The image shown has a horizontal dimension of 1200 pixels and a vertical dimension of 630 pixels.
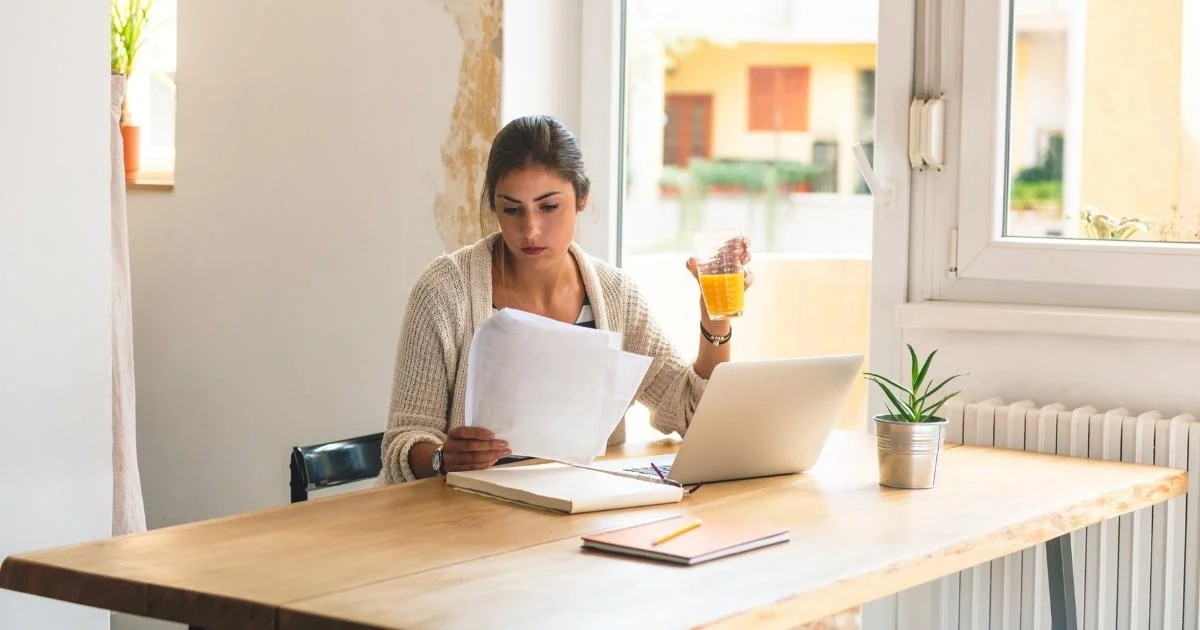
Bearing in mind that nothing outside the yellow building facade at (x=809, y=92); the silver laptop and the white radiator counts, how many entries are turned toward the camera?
2

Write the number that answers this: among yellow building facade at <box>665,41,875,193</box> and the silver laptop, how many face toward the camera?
1

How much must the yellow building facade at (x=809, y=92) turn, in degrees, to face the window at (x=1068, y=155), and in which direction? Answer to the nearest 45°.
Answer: approximately 45° to its left

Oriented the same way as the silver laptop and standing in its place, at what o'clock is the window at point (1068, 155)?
The window is roughly at 3 o'clock from the silver laptop.

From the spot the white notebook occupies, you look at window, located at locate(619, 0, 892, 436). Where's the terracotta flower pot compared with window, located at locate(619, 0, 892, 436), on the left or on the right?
left

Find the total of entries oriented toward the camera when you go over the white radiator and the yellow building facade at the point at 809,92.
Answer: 2

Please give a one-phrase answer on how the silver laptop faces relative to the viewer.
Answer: facing away from the viewer and to the left of the viewer
